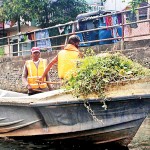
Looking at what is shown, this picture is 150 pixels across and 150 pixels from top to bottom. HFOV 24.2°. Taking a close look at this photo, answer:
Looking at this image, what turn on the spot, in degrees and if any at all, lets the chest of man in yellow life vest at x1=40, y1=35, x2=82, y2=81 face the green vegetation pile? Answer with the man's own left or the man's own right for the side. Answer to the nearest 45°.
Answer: approximately 90° to the man's own right

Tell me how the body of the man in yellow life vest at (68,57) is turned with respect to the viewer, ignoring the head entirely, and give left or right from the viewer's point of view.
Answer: facing away from the viewer and to the right of the viewer

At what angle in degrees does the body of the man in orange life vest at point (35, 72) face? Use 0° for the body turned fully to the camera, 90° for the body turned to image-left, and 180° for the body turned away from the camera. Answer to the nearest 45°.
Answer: approximately 0°

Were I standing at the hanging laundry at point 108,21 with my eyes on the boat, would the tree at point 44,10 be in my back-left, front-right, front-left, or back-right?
back-right

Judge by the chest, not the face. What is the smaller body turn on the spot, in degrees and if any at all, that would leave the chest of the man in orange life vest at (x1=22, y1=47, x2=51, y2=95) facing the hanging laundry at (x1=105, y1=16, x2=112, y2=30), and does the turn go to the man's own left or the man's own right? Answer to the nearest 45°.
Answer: approximately 135° to the man's own left

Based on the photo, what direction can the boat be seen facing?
to the viewer's right
